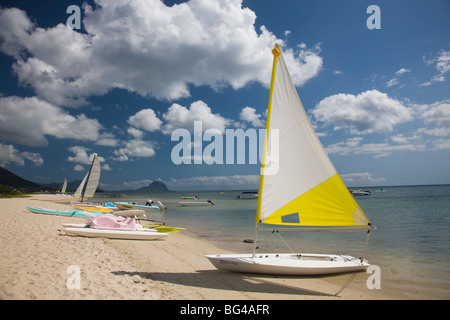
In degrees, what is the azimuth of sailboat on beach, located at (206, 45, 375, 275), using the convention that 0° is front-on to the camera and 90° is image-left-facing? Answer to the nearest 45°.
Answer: approximately 90°
